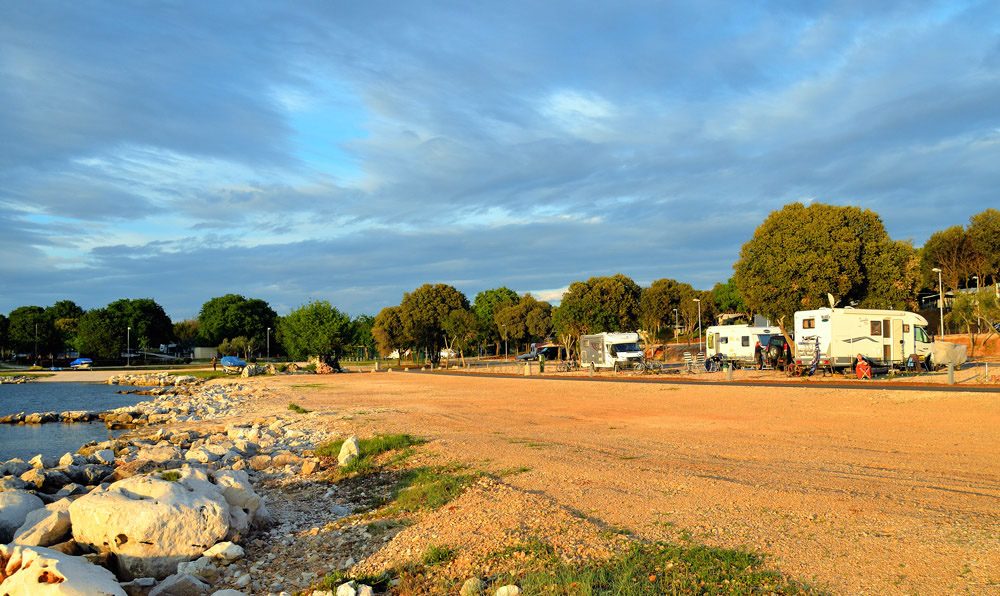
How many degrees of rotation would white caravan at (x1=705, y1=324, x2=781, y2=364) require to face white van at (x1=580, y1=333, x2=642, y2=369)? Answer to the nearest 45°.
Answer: approximately 180°

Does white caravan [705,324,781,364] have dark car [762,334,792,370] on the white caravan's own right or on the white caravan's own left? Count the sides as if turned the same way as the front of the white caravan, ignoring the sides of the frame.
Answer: on the white caravan's own right

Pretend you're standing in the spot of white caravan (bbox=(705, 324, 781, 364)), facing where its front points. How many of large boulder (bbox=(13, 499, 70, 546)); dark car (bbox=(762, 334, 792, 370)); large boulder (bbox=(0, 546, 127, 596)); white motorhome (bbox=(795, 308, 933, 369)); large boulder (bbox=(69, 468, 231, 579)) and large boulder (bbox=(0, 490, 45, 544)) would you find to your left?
0

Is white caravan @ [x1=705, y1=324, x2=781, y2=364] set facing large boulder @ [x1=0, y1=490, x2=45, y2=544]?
no

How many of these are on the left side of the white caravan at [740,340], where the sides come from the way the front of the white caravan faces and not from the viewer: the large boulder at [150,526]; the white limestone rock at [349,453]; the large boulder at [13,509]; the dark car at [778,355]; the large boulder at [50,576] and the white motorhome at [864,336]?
0

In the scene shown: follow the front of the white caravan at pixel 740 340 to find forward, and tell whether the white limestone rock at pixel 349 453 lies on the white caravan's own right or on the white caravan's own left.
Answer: on the white caravan's own right

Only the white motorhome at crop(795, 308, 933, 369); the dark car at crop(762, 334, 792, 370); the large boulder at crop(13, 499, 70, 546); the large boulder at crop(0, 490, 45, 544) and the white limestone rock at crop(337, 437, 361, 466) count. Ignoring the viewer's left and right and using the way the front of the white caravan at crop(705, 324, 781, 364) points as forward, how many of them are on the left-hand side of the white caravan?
0

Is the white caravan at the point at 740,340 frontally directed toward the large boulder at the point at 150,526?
no

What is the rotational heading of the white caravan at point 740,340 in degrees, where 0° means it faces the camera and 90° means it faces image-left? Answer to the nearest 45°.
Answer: approximately 270°

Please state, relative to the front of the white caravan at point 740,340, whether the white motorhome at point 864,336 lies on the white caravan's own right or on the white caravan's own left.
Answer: on the white caravan's own right

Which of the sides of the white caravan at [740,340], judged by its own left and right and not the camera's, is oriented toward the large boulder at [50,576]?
right

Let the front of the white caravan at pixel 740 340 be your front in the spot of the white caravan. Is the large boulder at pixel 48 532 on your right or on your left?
on your right
